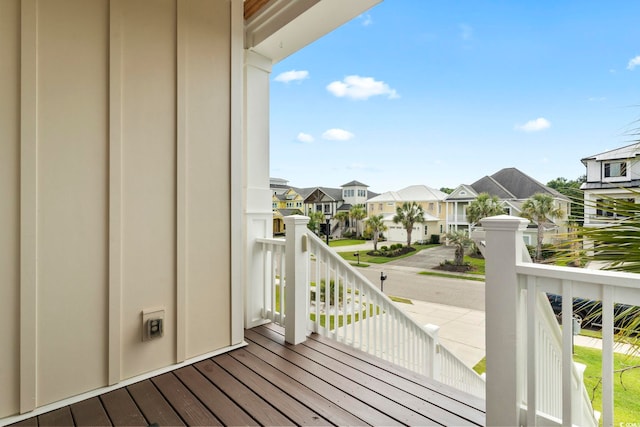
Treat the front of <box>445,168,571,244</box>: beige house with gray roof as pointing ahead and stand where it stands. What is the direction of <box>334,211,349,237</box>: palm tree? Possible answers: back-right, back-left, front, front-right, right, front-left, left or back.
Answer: front-right

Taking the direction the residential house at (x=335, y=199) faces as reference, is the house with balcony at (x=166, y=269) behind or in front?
in front

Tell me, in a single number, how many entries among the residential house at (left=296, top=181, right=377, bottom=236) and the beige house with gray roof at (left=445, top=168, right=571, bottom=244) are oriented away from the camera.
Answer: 0

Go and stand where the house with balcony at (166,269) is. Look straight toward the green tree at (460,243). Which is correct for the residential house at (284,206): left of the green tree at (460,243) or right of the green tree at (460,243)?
left

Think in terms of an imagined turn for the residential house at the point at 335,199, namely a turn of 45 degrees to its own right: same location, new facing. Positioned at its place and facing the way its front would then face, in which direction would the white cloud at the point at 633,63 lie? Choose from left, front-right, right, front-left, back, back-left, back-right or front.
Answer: back-left

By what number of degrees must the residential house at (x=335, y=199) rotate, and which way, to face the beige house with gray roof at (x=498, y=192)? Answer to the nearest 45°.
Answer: approximately 90° to its left

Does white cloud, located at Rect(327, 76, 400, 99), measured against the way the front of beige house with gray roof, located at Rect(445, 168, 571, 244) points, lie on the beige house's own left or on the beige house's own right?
on the beige house's own right

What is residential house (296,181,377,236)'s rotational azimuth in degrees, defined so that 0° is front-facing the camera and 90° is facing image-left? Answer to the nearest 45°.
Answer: approximately 45°

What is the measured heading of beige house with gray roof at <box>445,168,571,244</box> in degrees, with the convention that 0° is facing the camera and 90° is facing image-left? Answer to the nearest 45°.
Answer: approximately 45°

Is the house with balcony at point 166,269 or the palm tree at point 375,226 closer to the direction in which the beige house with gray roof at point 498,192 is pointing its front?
the house with balcony
